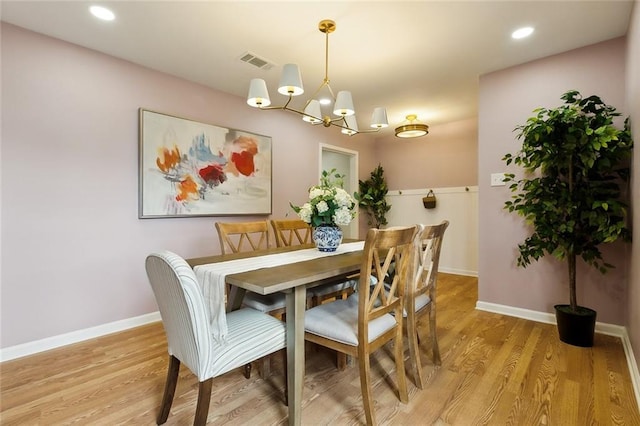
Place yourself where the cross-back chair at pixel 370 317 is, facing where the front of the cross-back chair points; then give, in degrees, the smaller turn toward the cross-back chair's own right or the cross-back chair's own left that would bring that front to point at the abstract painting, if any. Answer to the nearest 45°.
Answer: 0° — it already faces it

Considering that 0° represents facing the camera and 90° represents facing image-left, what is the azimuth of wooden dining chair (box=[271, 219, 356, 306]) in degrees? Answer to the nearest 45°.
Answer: approximately 315°

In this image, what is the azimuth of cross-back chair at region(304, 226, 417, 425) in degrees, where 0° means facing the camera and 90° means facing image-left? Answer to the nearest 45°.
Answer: approximately 135°

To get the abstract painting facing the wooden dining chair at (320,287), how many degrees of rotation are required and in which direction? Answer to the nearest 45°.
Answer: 0° — it already faces it

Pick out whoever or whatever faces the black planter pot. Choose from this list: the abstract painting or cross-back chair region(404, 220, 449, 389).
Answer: the abstract painting

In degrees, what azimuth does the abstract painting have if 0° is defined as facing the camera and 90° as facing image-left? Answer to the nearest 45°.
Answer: approximately 315°

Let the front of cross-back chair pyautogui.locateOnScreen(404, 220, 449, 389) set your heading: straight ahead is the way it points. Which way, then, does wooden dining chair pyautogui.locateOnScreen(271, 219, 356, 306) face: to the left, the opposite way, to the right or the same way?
the opposite way

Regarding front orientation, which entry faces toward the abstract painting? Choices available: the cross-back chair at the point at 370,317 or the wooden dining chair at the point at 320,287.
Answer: the cross-back chair
